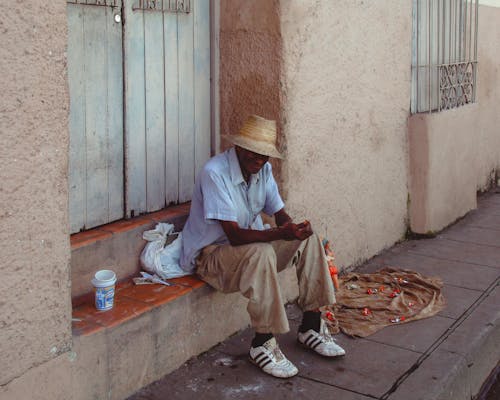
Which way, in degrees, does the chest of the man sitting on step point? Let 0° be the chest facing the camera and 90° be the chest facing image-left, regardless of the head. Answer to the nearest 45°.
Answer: approximately 315°

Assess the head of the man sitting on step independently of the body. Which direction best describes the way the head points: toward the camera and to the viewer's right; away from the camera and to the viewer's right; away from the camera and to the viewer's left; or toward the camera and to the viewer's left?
toward the camera and to the viewer's right

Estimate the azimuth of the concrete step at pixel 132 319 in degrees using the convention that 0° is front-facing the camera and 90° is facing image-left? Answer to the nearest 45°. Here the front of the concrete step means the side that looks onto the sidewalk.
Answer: approximately 315°

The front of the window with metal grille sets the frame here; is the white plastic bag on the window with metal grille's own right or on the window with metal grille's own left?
on the window with metal grille's own right

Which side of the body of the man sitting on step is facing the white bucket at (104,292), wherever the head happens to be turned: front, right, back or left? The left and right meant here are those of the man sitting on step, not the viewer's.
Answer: right

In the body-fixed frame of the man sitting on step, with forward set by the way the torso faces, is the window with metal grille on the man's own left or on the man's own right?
on the man's own left

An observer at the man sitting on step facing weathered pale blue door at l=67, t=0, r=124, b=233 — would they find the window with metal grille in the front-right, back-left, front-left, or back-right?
back-right

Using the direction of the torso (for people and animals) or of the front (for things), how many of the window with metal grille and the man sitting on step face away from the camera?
0
